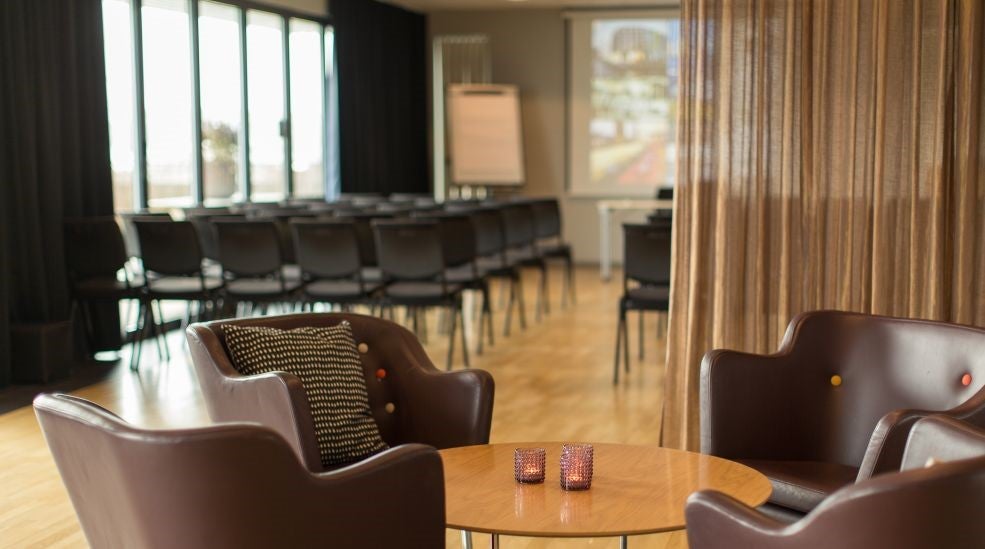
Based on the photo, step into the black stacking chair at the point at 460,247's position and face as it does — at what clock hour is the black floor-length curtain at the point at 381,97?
The black floor-length curtain is roughly at 10 o'clock from the black stacking chair.

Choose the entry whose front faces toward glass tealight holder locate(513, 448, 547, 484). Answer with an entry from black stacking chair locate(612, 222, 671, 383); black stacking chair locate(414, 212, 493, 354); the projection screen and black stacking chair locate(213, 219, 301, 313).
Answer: the projection screen

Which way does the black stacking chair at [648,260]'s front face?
away from the camera

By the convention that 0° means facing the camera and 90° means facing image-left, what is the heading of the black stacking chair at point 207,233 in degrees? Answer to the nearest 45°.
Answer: approximately 225°

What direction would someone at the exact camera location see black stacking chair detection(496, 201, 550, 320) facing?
facing away from the viewer and to the right of the viewer

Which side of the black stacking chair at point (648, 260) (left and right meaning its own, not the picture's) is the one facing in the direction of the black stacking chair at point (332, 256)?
left

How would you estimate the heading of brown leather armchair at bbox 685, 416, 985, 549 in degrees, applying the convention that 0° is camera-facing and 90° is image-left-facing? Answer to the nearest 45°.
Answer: approximately 90°

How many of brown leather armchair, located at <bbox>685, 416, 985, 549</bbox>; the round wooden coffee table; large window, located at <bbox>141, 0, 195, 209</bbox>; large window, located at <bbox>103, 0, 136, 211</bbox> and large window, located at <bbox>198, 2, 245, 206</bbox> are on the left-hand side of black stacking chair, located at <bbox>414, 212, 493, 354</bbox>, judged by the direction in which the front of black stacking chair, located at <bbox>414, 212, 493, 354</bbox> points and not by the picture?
3

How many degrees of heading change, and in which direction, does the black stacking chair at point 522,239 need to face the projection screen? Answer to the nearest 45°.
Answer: approximately 45° to its left

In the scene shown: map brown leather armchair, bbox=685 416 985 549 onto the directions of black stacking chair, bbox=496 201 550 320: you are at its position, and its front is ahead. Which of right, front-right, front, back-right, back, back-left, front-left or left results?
back-right

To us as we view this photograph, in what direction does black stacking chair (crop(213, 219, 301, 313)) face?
facing away from the viewer and to the right of the viewer

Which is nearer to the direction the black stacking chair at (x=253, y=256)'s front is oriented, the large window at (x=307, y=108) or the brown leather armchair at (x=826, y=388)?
the large window

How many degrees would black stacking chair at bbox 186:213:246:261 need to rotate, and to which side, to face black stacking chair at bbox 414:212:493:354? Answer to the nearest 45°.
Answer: approximately 90° to its right

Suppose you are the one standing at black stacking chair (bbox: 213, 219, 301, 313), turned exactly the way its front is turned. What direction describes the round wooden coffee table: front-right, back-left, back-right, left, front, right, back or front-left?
back-right

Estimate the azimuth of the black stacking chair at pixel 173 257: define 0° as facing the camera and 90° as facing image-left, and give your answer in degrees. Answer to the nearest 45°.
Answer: approximately 225°
